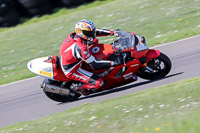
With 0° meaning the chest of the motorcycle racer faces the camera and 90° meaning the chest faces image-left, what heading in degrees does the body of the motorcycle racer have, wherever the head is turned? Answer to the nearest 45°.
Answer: approximately 270°
